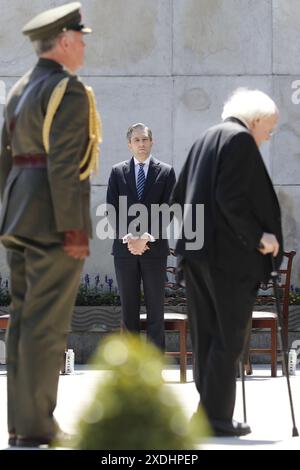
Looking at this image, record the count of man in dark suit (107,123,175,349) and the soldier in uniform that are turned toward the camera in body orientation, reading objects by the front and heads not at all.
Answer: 1

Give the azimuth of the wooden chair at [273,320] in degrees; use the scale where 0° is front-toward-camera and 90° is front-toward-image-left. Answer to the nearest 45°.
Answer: approximately 45°

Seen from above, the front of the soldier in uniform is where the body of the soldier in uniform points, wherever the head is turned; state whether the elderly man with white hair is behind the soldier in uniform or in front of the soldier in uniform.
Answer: in front

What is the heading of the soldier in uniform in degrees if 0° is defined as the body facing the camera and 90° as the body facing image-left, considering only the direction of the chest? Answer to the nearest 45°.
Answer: approximately 225°

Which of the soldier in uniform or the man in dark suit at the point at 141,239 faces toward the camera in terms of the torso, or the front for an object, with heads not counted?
the man in dark suit

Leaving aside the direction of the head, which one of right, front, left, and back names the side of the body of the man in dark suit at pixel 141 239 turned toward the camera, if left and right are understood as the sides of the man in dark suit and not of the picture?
front

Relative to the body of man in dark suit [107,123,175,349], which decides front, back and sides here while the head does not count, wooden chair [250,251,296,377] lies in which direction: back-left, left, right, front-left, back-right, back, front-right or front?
back-left

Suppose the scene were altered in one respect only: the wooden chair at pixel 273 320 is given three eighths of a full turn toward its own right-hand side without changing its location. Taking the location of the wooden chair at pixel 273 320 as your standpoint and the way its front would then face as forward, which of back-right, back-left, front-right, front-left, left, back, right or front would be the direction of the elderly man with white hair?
back

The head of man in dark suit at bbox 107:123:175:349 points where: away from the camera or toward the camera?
toward the camera

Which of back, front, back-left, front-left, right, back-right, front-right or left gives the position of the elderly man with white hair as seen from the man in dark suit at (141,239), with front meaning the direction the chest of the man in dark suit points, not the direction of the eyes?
front

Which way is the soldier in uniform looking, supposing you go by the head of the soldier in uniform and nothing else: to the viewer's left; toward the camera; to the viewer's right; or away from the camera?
to the viewer's right

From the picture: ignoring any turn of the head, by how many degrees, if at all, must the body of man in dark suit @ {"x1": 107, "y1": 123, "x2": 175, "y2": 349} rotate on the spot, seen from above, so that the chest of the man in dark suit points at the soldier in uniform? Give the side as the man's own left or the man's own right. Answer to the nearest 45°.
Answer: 0° — they already face them
